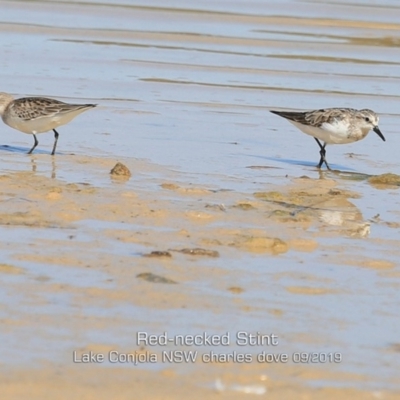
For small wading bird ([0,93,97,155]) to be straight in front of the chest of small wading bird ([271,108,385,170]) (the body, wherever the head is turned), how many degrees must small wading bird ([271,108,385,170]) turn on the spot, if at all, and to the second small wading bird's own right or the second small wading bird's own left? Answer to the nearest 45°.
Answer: approximately 180°

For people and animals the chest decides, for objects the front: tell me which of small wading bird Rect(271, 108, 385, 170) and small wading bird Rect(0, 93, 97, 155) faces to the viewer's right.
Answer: small wading bird Rect(271, 108, 385, 170)

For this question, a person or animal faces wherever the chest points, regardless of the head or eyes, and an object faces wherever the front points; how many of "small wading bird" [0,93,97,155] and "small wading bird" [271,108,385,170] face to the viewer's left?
1

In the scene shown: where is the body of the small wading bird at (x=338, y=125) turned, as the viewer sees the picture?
to the viewer's right

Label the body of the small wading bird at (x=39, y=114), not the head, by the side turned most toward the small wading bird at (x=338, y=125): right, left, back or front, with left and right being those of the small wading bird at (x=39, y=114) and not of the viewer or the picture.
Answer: back

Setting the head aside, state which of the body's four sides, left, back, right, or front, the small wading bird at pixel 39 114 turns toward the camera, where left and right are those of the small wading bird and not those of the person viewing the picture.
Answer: left

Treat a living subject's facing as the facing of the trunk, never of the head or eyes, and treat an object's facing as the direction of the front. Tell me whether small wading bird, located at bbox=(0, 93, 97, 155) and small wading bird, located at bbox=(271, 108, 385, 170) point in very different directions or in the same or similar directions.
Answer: very different directions
